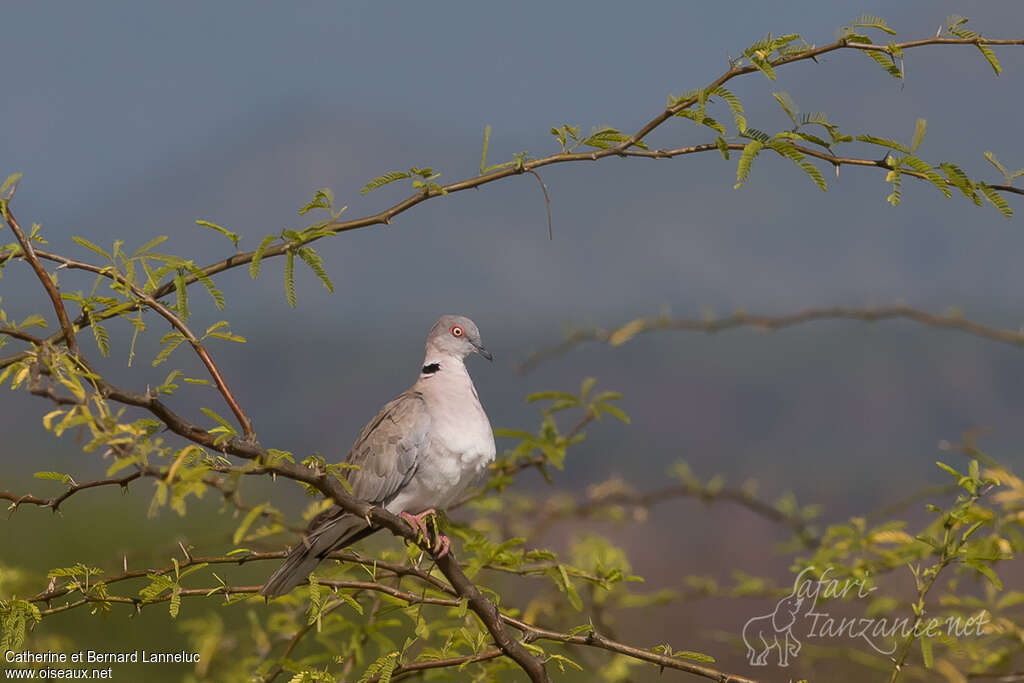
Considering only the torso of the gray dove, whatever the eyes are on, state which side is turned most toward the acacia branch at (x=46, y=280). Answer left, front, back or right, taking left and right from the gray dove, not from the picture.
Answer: right

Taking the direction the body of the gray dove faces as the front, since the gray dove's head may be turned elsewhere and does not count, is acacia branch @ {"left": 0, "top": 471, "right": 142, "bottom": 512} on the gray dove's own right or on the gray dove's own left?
on the gray dove's own right

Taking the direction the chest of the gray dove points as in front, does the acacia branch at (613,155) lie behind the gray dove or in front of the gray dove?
in front

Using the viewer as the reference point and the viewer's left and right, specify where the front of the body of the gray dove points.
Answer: facing the viewer and to the right of the viewer
